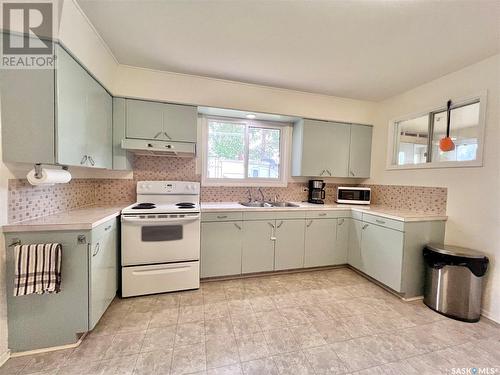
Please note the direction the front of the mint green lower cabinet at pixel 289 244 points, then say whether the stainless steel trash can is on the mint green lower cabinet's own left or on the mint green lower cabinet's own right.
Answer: on the mint green lower cabinet's own left

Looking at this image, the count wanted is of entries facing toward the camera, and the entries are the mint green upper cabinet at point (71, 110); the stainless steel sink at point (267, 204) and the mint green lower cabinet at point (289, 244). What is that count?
2

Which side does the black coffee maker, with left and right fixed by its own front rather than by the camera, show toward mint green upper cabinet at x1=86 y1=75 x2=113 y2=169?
right

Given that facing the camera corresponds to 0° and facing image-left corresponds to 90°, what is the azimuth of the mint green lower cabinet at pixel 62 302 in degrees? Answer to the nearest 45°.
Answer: approximately 270°

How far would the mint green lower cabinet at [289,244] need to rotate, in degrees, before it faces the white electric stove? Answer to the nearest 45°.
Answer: approximately 45° to its right

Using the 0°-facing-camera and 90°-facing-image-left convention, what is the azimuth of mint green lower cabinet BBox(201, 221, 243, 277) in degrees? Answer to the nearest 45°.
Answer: approximately 0°

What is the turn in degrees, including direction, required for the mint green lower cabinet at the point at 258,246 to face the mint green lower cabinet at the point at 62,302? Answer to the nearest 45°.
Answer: approximately 45° to its right

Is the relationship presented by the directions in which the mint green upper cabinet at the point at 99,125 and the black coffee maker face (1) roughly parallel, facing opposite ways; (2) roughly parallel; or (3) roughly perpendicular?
roughly perpendicular
